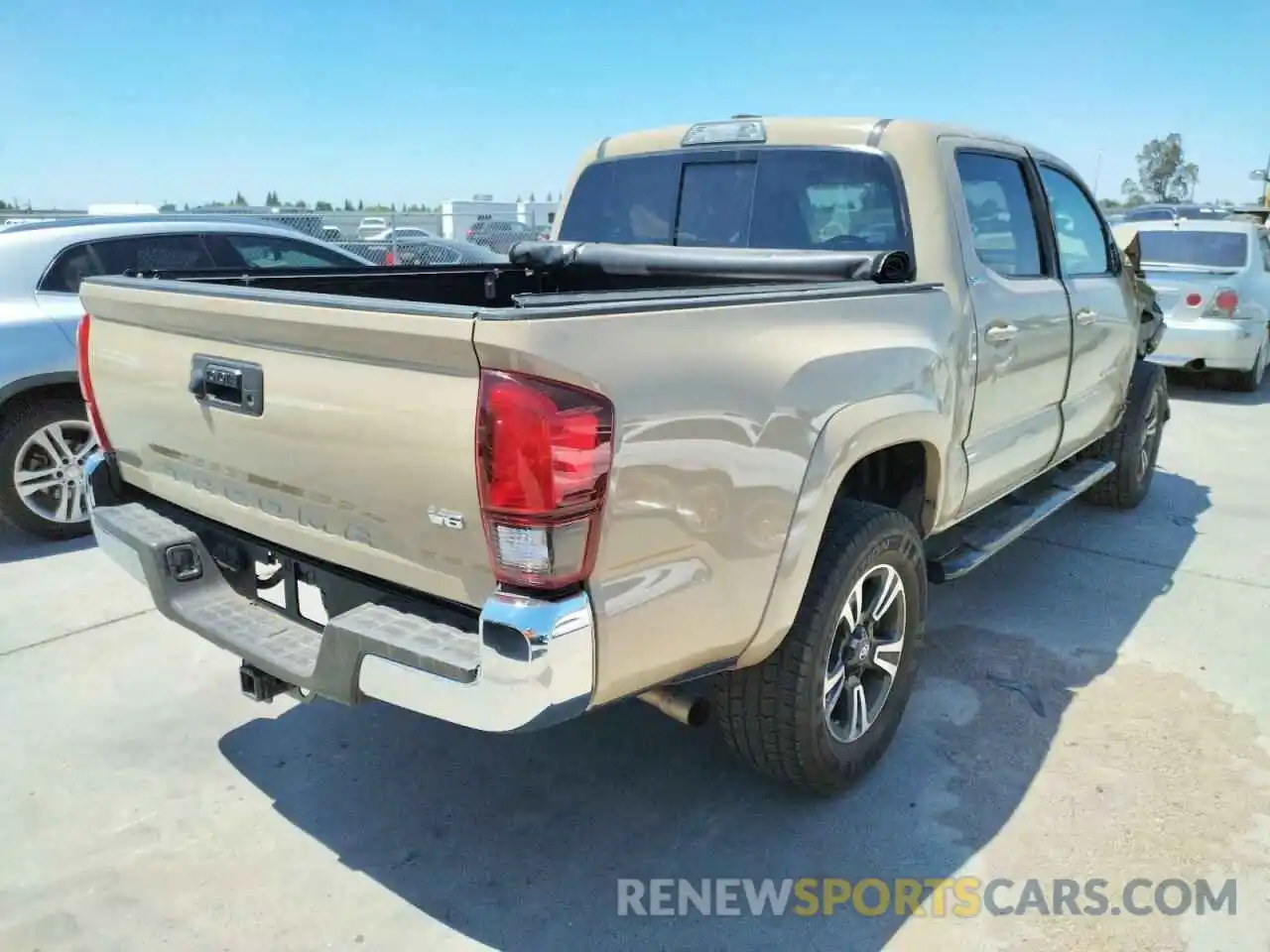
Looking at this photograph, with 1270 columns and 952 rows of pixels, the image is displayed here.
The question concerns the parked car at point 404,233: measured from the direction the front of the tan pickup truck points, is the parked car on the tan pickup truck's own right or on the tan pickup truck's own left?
on the tan pickup truck's own left

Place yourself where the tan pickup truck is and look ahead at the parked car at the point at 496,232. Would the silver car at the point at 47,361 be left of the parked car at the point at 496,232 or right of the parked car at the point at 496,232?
left

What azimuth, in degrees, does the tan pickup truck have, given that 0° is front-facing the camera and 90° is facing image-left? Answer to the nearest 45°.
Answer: approximately 225°

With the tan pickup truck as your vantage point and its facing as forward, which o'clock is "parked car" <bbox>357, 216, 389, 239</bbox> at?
The parked car is roughly at 10 o'clock from the tan pickup truck.

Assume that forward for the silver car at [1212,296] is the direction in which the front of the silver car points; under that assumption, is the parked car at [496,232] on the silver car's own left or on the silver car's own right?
on the silver car's own left

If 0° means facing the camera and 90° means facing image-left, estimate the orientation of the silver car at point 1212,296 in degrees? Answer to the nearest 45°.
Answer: approximately 225°

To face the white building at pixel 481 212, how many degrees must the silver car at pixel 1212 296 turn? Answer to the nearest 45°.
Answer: approximately 90° to its left

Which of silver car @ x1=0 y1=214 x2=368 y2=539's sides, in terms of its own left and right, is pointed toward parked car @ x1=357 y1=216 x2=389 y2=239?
left

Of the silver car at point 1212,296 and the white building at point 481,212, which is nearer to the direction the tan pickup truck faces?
the silver car

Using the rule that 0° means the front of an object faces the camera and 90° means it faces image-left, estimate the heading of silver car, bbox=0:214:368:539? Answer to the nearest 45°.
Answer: approximately 270°
